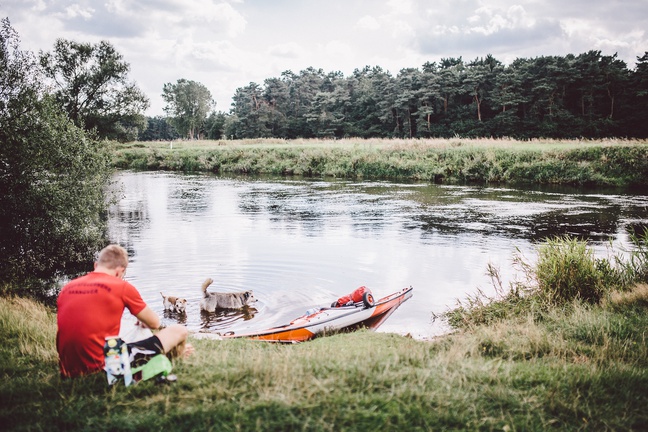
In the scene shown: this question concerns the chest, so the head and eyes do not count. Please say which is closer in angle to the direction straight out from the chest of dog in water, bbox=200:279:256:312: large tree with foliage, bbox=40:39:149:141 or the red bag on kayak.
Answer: the red bag on kayak

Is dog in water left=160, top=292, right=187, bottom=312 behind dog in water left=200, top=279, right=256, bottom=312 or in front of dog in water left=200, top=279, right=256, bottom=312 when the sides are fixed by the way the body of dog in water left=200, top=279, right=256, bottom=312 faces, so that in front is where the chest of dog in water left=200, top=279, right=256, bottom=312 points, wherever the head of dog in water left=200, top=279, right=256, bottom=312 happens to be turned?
behind

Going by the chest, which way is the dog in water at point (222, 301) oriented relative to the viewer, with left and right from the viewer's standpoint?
facing to the right of the viewer

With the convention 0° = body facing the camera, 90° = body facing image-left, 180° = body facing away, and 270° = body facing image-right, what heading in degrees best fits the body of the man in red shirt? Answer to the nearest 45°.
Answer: approximately 225°

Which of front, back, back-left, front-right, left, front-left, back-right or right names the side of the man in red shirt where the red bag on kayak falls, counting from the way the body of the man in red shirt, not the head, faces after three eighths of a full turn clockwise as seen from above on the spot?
back-left

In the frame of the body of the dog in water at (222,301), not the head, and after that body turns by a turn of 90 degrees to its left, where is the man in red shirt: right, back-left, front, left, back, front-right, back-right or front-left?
back

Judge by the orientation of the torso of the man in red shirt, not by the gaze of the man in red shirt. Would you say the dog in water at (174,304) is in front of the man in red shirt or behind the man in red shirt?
in front

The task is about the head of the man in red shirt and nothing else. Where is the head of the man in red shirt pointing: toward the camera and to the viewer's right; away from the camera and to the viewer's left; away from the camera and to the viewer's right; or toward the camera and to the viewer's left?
away from the camera and to the viewer's right

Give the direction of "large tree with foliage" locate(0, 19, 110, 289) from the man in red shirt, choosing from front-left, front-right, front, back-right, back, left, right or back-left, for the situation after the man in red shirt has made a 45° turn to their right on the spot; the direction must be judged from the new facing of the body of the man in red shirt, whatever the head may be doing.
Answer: left

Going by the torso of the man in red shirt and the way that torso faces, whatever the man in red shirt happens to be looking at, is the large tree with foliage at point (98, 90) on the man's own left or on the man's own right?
on the man's own left

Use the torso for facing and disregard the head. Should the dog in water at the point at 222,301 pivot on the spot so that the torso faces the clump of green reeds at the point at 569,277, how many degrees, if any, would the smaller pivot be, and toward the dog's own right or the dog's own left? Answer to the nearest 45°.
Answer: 0° — it already faces it
